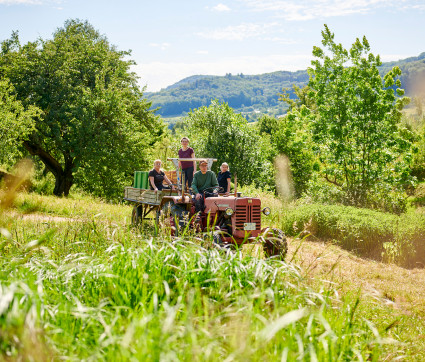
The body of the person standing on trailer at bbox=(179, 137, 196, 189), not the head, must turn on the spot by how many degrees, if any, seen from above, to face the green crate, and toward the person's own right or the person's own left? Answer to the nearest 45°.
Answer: approximately 135° to the person's own right

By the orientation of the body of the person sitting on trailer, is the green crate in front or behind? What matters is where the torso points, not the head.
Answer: behind

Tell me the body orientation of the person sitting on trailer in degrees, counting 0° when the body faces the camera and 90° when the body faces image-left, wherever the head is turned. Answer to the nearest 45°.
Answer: approximately 315°

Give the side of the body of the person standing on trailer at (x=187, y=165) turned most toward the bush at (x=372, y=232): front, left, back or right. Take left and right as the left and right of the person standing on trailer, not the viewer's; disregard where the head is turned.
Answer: left

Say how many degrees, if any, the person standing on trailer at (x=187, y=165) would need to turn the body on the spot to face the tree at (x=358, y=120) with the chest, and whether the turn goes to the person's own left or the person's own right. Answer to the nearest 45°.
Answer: approximately 135° to the person's own left

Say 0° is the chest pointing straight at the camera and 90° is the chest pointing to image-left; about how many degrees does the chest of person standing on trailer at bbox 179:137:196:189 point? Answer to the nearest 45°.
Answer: approximately 0°

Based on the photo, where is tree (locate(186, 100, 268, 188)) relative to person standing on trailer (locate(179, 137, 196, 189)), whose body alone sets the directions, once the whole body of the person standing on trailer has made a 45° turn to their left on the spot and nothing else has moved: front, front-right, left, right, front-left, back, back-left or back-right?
back-left
